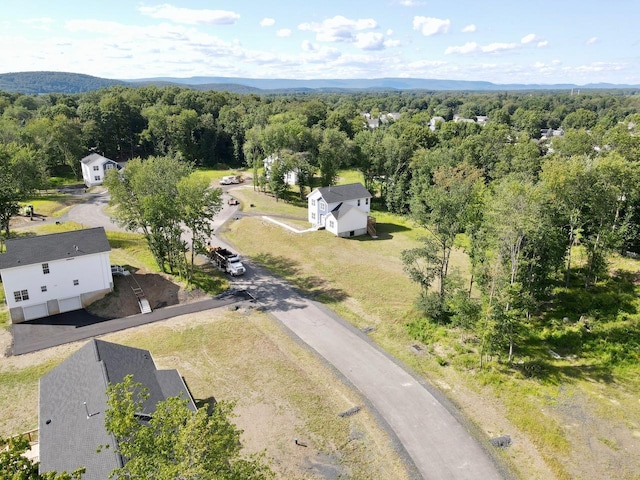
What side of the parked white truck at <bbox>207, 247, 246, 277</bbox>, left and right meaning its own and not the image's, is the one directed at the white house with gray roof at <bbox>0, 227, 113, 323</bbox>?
right

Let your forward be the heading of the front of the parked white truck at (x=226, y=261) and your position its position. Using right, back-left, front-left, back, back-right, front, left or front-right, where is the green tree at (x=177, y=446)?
front-right

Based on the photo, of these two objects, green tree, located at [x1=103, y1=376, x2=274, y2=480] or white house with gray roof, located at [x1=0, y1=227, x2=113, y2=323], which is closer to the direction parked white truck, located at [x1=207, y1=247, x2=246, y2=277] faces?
the green tree

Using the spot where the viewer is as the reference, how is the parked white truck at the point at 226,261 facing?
facing the viewer and to the right of the viewer
